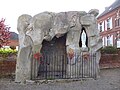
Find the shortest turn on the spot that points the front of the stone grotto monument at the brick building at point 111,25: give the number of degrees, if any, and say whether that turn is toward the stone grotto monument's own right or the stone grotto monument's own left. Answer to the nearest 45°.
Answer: approximately 180°

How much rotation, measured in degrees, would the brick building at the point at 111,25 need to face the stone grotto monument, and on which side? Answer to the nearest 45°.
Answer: approximately 45° to its left

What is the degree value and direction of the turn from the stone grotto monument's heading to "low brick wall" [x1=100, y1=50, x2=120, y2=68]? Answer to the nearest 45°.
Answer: approximately 135° to its left

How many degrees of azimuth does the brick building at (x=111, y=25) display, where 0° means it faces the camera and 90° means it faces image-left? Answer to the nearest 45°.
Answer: approximately 45°

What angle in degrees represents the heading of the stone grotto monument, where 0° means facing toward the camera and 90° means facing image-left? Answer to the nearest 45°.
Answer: approximately 0°
